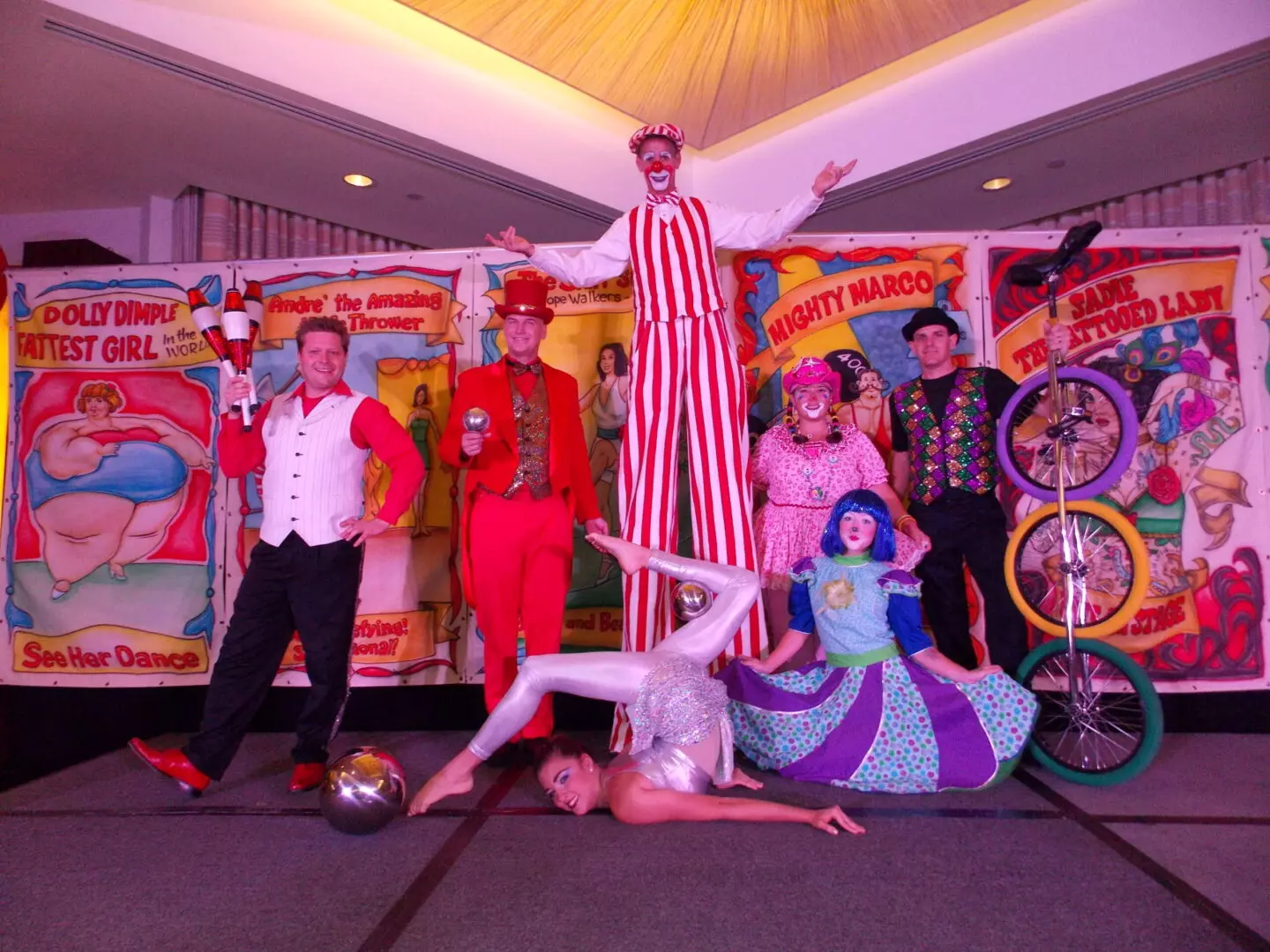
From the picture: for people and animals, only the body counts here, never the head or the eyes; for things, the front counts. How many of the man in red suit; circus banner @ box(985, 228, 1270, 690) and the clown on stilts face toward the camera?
3

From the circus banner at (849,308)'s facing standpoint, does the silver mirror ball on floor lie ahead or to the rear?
ahead

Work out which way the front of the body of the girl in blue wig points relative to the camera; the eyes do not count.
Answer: toward the camera

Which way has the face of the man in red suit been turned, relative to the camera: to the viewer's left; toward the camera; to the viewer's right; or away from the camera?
toward the camera

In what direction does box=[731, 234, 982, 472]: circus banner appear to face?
toward the camera

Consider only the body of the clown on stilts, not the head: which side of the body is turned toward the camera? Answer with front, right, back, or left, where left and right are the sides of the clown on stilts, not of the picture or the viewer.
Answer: front

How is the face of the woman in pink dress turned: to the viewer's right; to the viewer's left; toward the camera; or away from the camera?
toward the camera

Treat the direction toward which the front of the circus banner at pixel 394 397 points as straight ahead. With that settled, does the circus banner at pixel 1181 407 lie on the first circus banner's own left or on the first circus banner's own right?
on the first circus banner's own left

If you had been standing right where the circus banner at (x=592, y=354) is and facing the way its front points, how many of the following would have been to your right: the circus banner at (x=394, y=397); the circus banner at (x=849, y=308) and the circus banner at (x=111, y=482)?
2

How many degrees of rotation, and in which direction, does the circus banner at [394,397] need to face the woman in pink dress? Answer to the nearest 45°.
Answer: approximately 45° to its left

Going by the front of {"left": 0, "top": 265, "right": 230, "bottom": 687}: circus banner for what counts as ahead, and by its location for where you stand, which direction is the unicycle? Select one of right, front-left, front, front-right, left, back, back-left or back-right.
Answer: front-left

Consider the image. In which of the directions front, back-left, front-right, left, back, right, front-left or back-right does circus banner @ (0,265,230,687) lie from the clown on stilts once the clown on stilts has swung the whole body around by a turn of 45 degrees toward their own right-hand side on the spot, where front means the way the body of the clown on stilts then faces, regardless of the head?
front-right
